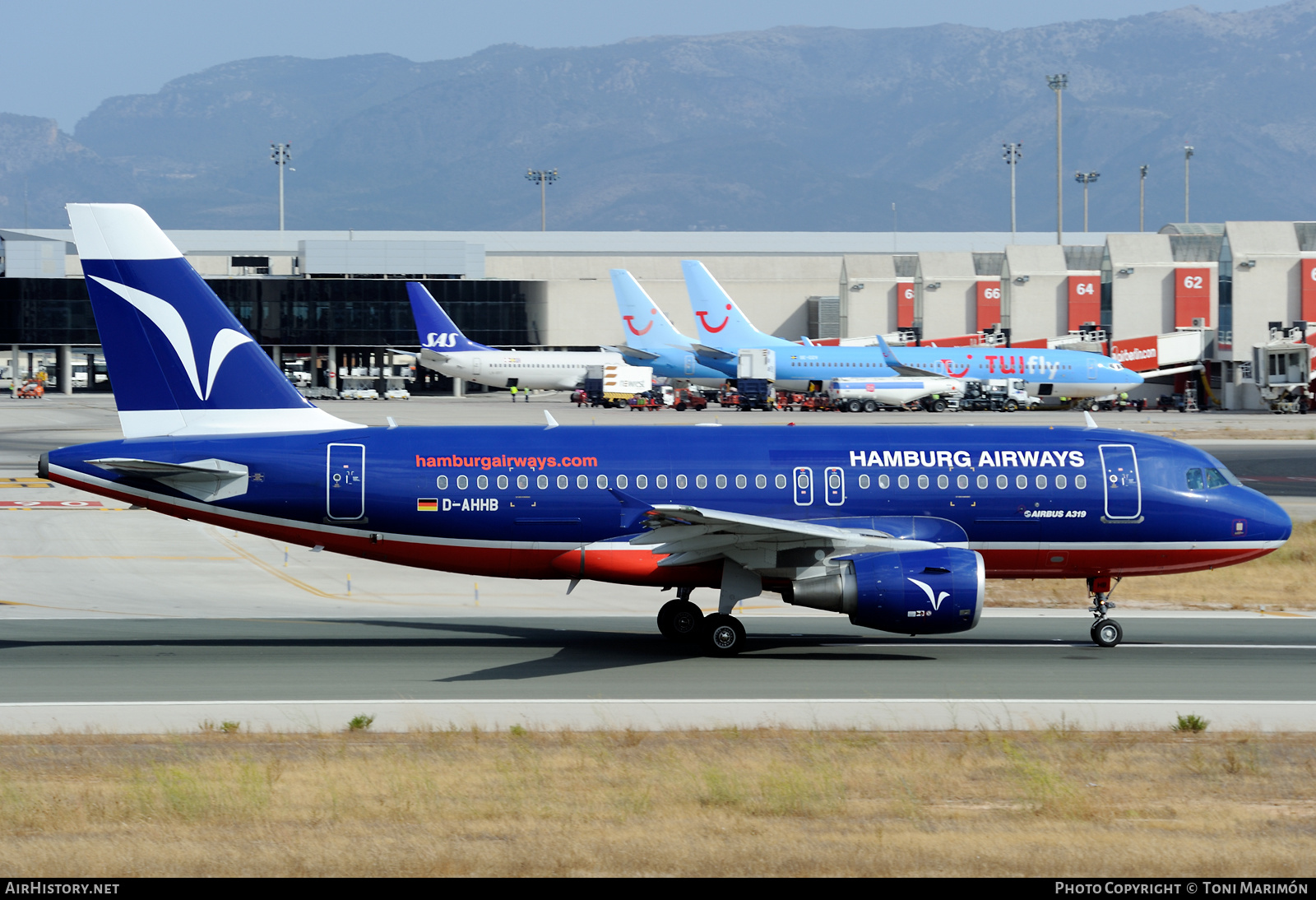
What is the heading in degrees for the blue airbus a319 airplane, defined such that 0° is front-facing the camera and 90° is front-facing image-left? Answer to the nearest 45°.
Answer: approximately 270°
